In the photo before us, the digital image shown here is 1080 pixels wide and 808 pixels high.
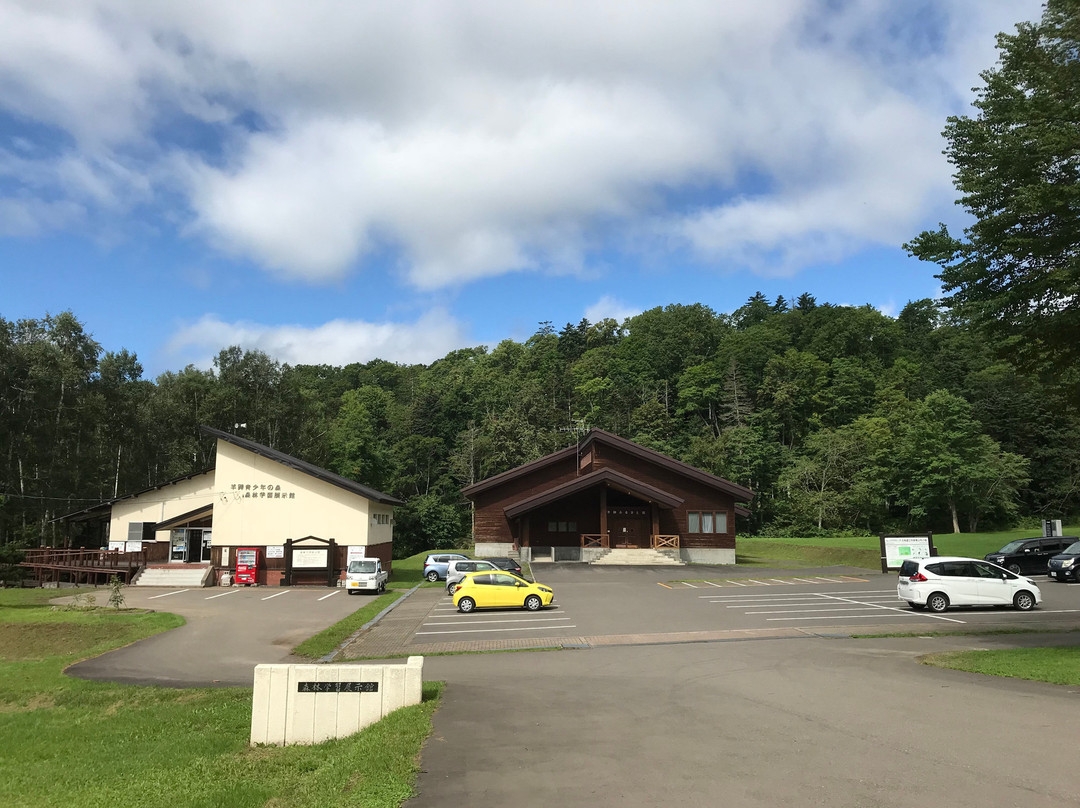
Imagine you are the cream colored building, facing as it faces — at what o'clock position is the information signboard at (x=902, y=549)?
The information signboard is roughly at 10 o'clock from the cream colored building.

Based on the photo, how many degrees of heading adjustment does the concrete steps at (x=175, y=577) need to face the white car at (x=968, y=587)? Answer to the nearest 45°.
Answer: approximately 45° to its left

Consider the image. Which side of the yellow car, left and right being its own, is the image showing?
right

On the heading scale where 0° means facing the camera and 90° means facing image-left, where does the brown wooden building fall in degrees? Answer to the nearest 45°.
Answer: approximately 0°

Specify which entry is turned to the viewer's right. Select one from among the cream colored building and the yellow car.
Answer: the yellow car

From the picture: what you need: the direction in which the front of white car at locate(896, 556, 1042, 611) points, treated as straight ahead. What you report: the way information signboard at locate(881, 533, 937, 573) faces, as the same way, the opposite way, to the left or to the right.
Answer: to the right

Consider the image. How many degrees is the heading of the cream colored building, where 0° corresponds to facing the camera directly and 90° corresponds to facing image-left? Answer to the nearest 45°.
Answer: approximately 0°

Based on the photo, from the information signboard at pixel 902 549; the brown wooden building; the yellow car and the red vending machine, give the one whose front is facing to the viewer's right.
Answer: the yellow car

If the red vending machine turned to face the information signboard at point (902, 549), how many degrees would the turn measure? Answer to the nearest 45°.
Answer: approximately 45° to its left

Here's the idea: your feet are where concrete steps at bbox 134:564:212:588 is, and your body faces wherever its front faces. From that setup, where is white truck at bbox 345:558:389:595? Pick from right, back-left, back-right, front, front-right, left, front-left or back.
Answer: front-left

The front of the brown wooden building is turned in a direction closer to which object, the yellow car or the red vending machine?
the yellow car

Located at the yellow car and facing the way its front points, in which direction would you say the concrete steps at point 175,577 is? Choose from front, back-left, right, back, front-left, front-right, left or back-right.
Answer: back-left
